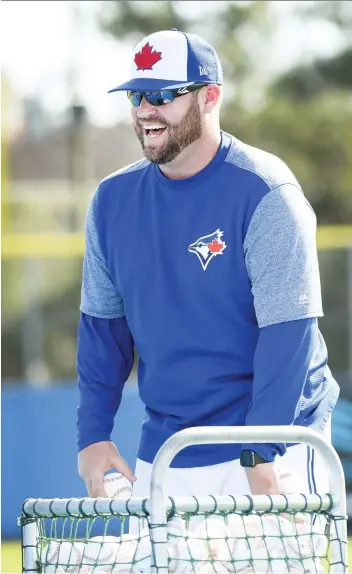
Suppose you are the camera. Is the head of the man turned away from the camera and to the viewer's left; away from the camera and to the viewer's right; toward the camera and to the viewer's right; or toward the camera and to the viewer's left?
toward the camera and to the viewer's left

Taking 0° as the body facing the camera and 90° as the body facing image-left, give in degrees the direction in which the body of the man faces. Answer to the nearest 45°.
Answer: approximately 45°
